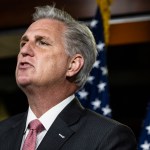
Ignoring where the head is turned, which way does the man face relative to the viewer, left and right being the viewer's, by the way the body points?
facing the viewer and to the left of the viewer

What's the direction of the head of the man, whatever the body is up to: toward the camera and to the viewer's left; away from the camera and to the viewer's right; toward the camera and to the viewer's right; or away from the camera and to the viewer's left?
toward the camera and to the viewer's left
